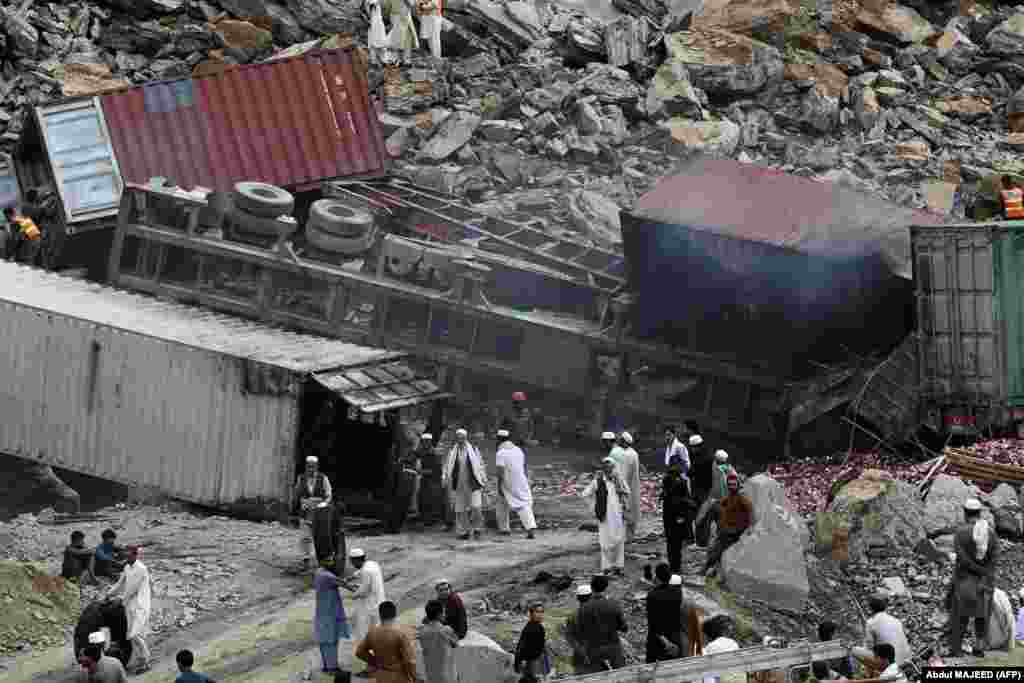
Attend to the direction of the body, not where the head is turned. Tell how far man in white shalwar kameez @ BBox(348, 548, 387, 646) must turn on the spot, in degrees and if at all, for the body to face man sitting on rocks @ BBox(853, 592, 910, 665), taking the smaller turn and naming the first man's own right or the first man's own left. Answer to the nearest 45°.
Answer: approximately 180°

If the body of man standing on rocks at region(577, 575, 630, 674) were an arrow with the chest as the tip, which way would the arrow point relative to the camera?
away from the camera

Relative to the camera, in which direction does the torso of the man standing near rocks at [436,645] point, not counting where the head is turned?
away from the camera

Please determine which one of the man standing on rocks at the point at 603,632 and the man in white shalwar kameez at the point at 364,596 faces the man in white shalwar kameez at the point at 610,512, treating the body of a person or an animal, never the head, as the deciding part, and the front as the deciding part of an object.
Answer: the man standing on rocks

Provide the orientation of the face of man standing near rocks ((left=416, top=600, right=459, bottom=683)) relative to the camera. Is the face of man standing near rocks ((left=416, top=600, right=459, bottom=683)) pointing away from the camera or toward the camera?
away from the camera

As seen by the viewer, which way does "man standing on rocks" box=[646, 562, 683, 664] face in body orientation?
away from the camera

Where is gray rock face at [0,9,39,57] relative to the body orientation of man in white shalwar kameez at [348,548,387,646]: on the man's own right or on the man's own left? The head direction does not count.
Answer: on the man's own right

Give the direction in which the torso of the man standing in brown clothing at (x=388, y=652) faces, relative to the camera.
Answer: away from the camera

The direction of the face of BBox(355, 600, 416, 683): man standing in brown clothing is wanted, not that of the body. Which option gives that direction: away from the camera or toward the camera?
away from the camera

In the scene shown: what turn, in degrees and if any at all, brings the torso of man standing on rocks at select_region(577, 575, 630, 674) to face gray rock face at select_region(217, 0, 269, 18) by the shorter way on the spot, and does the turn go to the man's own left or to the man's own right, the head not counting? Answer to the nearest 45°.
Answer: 0° — they already face it

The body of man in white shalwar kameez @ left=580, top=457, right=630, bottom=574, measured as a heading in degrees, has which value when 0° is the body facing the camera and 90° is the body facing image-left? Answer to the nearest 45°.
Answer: approximately 0°

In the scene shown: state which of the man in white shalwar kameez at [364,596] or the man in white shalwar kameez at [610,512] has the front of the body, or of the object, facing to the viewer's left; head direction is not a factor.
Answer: the man in white shalwar kameez at [364,596]

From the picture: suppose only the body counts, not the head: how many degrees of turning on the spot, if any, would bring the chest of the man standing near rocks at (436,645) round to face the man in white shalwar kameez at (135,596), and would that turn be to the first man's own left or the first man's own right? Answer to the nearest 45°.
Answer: approximately 45° to the first man's own left

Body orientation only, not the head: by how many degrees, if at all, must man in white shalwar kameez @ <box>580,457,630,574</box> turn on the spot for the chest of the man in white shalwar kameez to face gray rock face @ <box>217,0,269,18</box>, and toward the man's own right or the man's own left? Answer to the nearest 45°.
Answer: approximately 180°

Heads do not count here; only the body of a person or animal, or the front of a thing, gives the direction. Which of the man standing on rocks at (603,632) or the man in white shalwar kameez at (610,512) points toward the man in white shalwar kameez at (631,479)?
the man standing on rocks
